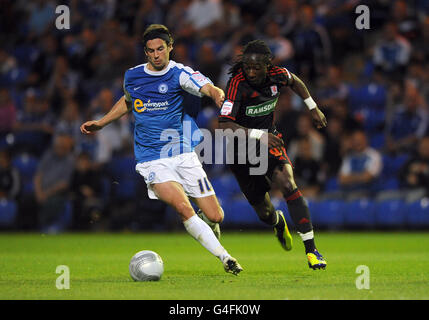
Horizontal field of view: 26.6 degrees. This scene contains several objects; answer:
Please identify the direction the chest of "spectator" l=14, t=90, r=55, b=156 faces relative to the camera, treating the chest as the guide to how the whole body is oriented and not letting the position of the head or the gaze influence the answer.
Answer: toward the camera

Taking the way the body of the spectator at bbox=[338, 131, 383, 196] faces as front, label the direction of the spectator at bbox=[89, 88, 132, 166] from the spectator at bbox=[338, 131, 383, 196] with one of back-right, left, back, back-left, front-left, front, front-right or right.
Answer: right

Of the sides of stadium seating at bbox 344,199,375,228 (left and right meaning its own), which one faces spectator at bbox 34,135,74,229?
right

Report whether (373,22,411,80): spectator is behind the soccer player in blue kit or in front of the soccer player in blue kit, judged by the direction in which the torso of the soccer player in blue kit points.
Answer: behind

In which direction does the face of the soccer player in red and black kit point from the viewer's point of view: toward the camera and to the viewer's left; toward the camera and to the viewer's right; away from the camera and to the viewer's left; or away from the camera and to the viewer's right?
toward the camera and to the viewer's left

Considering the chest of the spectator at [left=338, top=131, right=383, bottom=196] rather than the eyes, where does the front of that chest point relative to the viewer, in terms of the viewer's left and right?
facing the viewer

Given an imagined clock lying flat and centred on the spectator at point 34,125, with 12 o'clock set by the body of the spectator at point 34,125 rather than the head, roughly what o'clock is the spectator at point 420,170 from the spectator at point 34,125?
the spectator at point 420,170 is roughly at 10 o'clock from the spectator at point 34,125.

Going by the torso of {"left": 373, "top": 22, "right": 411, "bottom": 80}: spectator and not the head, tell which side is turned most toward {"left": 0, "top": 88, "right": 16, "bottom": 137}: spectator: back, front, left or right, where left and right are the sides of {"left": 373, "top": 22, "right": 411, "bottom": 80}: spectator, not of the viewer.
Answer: right

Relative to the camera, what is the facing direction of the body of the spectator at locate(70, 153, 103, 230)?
toward the camera

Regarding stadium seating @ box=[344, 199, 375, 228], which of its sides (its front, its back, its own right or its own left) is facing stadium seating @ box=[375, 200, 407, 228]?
left

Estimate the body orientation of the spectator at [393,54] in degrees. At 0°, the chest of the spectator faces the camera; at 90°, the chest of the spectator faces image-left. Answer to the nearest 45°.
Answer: approximately 0°

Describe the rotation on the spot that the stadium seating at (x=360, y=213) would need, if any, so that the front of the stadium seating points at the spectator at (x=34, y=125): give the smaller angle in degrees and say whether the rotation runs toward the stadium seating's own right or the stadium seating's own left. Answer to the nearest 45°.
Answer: approximately 90° to the stadium seating's own right
